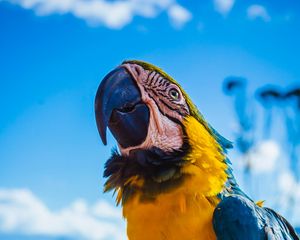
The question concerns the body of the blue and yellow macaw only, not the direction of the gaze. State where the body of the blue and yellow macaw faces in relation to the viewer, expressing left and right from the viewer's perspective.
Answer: facing the viewer and to the left of the viewer
